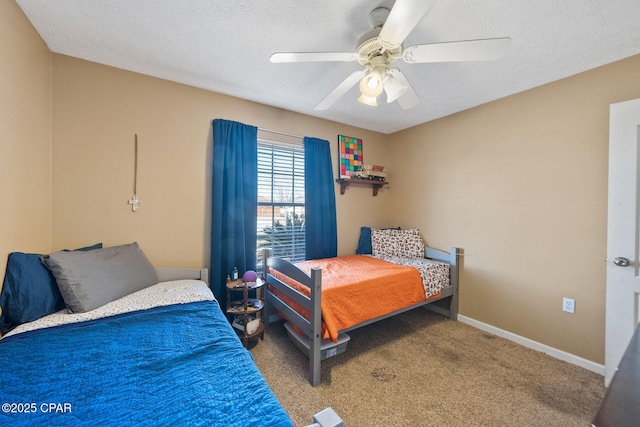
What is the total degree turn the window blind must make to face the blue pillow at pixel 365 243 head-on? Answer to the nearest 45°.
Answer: approximately 45° to its left

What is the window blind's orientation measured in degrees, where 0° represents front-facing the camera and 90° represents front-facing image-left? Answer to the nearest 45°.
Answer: approximately 315°

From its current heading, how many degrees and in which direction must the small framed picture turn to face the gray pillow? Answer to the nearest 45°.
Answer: approximately 90° to its right

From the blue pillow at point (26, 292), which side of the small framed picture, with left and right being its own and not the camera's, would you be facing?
right

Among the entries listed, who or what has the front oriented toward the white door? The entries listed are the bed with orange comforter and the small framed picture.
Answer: the small framed picture

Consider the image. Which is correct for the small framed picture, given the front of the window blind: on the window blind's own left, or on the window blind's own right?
on the window blind's own left

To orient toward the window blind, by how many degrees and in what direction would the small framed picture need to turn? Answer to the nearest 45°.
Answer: approximately 90° to its right

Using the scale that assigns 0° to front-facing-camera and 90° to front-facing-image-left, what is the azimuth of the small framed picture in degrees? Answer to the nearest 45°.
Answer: approximately 315°

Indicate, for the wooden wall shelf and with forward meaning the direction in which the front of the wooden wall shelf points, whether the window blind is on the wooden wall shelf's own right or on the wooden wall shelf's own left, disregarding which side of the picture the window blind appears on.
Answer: on the wooden wall shelf's own right

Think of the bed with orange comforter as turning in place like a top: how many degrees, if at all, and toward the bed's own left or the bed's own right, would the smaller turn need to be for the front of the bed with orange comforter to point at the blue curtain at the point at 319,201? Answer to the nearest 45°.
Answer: approximately 90° to the bed's own right

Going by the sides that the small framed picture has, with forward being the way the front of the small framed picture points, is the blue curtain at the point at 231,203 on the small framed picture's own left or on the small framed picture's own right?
on the small framed picture's own right
